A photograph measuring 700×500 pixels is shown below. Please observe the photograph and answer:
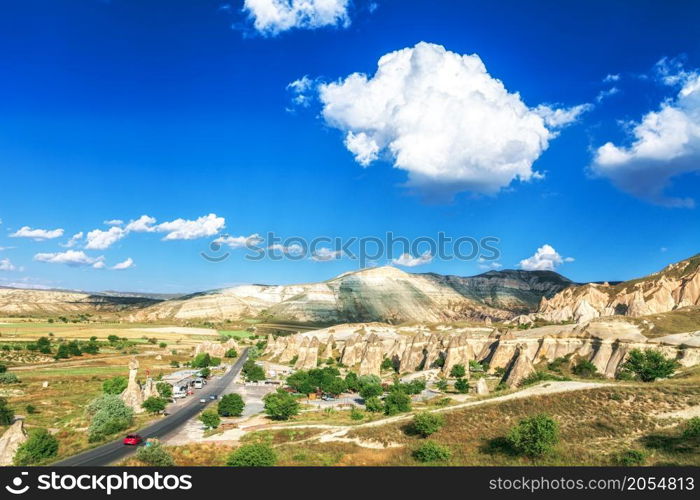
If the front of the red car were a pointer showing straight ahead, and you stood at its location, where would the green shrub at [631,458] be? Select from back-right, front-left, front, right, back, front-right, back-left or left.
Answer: left

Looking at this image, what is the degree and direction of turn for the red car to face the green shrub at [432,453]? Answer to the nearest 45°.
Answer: approximately 90° to its left

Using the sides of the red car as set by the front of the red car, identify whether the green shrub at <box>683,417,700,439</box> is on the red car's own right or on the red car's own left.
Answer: on the red car's own left

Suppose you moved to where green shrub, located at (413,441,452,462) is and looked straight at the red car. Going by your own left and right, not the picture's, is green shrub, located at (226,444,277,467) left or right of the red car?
left

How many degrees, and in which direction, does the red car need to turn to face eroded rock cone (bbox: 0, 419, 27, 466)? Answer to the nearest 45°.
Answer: approximately 45° to its right

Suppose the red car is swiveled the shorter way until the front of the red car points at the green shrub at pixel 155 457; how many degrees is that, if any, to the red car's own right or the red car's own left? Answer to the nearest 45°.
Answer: approximately 45° to the red car's own left

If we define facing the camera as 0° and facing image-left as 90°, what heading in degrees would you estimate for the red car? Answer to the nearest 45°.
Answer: approximately 45°

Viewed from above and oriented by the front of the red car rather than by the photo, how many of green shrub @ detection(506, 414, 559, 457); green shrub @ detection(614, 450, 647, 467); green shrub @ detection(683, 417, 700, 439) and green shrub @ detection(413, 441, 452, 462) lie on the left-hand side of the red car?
4

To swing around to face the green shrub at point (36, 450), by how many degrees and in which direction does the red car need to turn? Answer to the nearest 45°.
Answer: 0° — it already faces it

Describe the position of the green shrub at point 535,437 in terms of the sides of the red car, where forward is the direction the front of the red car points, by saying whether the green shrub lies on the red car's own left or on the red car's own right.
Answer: on the red car's own left
